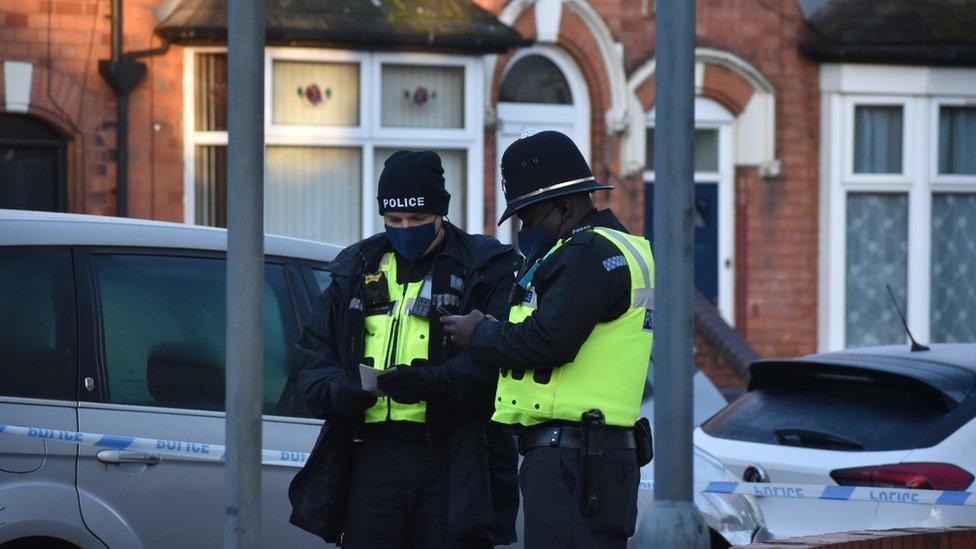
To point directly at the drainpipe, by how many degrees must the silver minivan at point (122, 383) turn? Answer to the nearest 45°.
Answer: approximately 90° to its left

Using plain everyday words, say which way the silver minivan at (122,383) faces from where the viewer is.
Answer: facing to the right of the viewer

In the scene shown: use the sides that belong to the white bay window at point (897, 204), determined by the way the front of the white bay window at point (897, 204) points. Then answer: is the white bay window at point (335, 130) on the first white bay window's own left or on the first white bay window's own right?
on the first white bay window's own right

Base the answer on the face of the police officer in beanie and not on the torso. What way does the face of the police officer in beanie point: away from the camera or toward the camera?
toward the camera

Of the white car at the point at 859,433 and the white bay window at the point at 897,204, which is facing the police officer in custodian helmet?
the white bay window

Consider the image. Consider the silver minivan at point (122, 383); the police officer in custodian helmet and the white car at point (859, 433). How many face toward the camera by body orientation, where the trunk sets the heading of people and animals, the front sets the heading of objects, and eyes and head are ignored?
0

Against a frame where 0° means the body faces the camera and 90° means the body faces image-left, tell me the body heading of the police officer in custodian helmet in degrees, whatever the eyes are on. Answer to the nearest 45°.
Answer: approximately 90°

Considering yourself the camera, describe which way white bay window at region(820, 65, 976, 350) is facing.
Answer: facing the viewer

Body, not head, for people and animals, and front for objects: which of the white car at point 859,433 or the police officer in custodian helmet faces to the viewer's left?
the police officer in custodian helmet

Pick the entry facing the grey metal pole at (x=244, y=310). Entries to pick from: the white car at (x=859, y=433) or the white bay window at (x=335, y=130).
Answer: the white bay window

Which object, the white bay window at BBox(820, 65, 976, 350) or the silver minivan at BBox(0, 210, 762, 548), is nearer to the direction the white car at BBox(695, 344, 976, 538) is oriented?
the white bay window

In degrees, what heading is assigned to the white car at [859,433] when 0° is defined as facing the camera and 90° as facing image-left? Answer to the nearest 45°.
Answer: approximately 225°

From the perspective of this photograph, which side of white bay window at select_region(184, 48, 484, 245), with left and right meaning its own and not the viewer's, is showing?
front

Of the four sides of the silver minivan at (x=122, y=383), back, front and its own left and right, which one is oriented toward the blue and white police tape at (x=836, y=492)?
front
